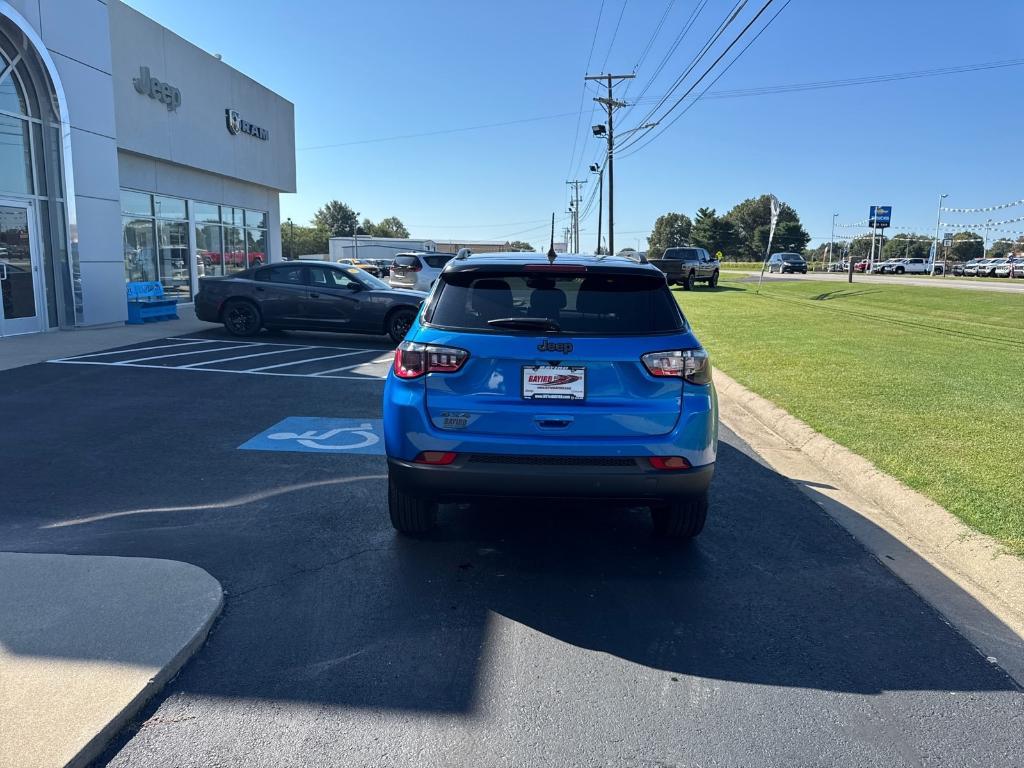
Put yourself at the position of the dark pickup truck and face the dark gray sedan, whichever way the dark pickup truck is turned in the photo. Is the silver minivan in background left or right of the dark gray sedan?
right

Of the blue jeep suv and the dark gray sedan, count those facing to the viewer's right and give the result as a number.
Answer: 1

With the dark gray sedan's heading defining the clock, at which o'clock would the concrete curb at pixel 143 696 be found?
The concrete curb is roughly at 3 o'clock from the dark gray sedan.

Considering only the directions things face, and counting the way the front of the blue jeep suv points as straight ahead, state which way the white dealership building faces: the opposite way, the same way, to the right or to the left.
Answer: to the right

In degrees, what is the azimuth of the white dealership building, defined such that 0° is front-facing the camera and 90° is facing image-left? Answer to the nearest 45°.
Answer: approximately 315°

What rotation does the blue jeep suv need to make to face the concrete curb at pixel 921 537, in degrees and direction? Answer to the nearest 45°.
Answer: approximately 90° to its right

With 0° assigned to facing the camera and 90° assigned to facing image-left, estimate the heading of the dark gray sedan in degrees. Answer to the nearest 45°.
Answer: approximately 270°

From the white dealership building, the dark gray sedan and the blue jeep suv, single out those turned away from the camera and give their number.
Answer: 1

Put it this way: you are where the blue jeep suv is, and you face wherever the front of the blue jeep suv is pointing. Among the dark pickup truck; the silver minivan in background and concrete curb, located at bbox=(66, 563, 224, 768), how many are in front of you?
2

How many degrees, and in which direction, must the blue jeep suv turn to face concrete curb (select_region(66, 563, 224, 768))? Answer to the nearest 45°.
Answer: approximately 135° to its left

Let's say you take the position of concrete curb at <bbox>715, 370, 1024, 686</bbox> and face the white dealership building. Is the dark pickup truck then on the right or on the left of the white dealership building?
right

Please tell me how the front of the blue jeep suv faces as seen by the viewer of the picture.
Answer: facing away from the viewer

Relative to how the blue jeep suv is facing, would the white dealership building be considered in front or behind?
in front

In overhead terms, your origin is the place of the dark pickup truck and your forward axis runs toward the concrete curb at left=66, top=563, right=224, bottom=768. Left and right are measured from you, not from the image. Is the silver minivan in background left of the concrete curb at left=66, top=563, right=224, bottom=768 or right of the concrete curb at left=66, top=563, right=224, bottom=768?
right

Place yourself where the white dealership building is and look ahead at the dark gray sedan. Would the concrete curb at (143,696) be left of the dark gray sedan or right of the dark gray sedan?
right

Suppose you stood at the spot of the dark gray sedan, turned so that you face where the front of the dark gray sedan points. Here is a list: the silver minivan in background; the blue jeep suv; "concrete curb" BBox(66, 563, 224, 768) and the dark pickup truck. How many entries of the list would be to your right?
2
